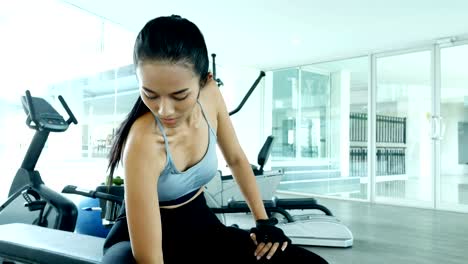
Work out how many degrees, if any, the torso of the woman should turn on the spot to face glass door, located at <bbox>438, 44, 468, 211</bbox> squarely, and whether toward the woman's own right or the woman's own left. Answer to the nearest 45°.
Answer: approximately 90° to the woman's own left

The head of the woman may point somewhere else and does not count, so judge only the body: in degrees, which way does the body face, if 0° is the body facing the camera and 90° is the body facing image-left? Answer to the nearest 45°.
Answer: approximately 315°

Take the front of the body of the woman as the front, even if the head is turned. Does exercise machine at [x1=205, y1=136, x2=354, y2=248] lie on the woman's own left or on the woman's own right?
on the woman's own left

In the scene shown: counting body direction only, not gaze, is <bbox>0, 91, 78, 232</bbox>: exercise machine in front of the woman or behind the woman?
behind
